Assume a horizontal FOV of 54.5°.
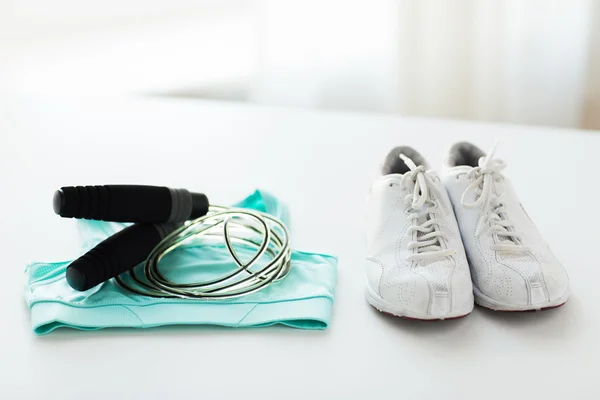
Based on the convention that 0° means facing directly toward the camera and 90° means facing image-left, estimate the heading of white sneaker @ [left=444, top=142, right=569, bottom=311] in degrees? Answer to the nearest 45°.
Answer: approximately 315°

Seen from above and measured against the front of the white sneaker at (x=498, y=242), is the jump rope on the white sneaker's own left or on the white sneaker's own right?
on the white sneaker's own right
